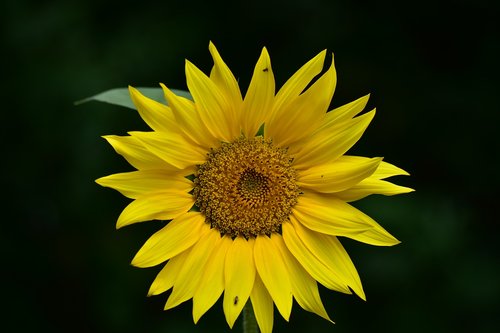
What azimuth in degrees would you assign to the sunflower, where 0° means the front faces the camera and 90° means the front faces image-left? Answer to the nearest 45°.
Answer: approximately 0°
